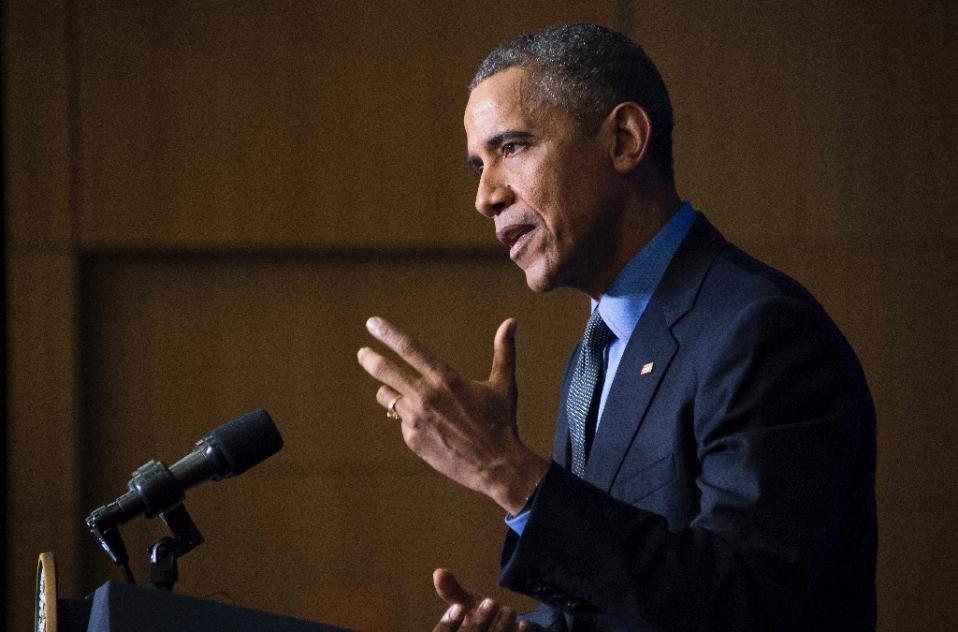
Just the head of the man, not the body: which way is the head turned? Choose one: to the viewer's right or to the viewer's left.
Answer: to the viewer's left

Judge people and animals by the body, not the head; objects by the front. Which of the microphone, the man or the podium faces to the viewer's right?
the microphone

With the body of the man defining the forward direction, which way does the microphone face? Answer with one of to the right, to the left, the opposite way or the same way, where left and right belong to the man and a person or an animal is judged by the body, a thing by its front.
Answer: the opposite way

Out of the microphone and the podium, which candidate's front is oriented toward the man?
the microphone

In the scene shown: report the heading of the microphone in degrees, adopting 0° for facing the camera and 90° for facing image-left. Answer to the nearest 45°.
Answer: approximately 270°

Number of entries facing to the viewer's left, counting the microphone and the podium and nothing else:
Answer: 1

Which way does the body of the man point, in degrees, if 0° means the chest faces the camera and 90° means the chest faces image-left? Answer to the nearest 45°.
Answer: approximately 45°

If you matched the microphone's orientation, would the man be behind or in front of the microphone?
in front

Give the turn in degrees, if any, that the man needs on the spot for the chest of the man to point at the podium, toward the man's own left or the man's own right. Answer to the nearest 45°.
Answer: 0° — they already face it

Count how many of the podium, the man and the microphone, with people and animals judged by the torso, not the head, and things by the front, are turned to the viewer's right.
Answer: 1

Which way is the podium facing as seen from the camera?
to the viewer's left
